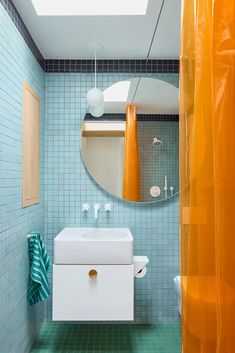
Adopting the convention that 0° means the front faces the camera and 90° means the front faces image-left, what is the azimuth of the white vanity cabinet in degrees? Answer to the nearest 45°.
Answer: approximately 0°

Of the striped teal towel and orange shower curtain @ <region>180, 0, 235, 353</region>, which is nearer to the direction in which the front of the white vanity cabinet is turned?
the orange shower curtain

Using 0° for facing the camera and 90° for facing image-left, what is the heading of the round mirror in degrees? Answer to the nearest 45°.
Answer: approximately 0°

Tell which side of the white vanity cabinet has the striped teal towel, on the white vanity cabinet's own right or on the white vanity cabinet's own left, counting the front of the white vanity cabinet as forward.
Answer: on the white vanity cabinet's own right

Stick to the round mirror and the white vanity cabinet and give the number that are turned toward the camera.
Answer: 2

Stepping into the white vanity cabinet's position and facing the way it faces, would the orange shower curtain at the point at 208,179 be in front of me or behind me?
in front
